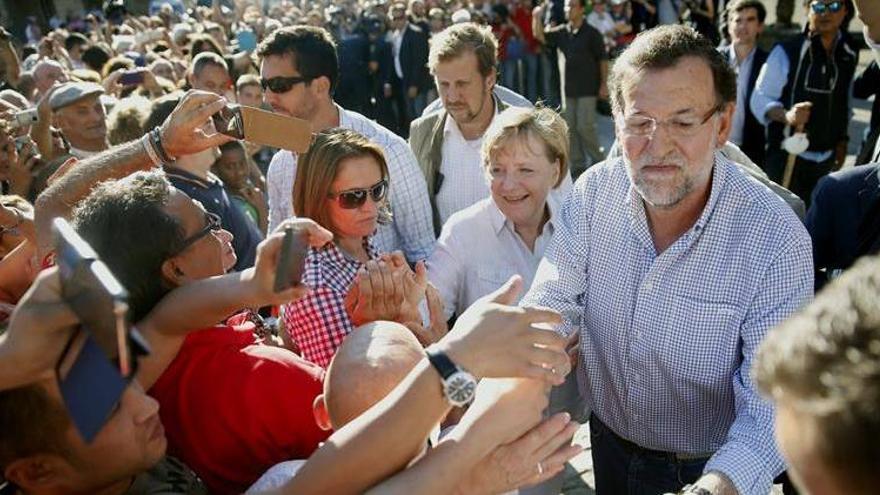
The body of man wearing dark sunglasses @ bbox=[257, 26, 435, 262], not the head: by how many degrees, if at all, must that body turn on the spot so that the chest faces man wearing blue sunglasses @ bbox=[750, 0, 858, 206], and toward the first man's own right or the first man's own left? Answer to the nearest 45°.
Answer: approximately 135° to the first man's own left

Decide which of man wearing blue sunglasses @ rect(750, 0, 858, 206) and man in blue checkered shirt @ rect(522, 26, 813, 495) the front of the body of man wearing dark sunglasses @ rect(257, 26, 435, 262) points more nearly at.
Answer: the man in blue checkered shirt

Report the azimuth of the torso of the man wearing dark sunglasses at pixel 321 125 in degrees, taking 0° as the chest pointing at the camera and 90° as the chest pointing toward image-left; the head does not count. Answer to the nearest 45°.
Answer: approximately 45°

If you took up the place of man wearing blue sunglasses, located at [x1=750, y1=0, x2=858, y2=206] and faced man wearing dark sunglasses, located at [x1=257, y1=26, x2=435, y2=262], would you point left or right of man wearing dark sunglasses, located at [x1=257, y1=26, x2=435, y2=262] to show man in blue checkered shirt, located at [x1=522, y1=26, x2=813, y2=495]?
left

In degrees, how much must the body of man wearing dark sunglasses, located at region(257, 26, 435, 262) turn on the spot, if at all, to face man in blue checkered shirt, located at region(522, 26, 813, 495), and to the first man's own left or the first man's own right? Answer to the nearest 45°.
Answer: approximately 90° to the first man's own left

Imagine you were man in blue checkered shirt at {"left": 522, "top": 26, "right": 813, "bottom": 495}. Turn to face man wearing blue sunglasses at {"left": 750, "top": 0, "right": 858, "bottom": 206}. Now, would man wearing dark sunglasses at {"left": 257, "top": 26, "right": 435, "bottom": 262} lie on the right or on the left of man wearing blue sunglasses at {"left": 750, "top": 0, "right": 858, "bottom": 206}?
left
